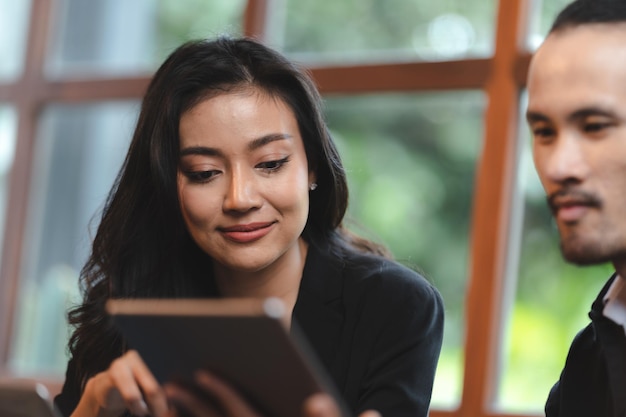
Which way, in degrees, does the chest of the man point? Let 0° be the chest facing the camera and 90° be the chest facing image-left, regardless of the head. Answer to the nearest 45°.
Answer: approximately 45°

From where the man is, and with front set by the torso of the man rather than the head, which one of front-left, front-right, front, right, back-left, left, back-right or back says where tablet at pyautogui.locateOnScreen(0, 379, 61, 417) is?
front-right

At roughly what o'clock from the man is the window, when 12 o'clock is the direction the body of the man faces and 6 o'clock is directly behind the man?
The window is roughly at 4 o'clock from the man.

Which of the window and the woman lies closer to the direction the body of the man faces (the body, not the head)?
the woman

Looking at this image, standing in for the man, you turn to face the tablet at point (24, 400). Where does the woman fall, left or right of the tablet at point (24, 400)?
right

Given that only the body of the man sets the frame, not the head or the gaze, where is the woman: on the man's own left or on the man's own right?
on the man's own right
